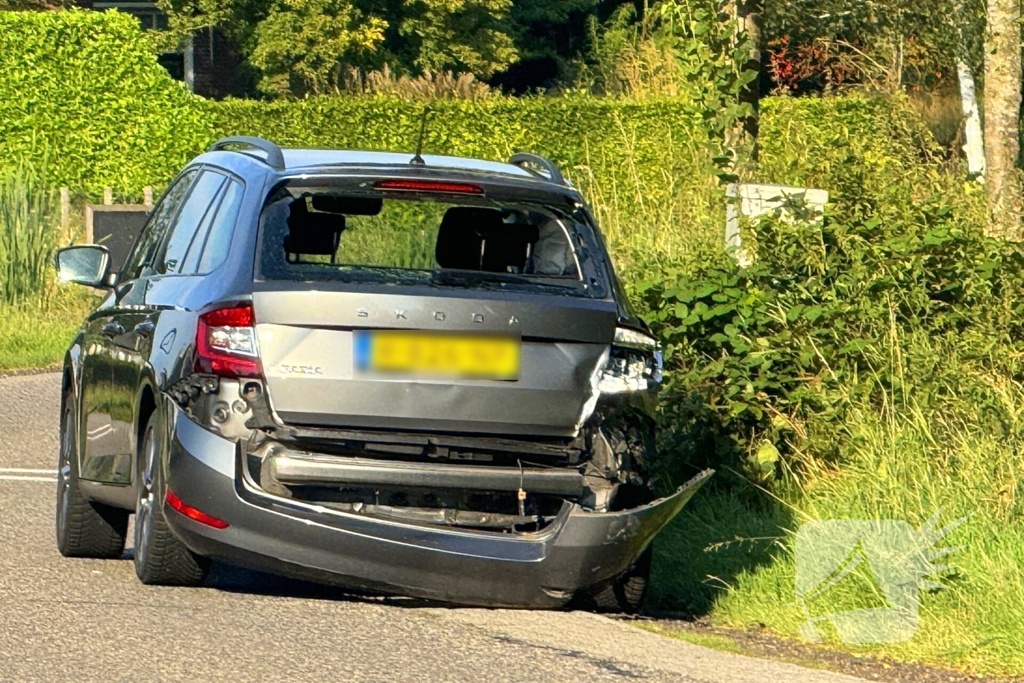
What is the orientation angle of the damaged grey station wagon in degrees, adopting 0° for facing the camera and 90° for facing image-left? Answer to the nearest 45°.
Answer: approximately 180°

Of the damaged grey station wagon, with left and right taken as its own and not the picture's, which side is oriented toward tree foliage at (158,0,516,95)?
front

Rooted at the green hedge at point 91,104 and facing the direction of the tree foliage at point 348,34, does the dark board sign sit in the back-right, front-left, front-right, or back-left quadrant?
back-right

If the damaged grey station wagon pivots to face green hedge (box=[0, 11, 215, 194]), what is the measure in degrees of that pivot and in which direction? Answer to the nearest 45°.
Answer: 0° — it already faces it

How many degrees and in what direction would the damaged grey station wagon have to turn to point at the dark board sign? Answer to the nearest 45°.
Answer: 0° — it already faces it

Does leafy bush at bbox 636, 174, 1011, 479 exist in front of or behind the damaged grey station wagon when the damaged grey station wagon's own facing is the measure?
in front

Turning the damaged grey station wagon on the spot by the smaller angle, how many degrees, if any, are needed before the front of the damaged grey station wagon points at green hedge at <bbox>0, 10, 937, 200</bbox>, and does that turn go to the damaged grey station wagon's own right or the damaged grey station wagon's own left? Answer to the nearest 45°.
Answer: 0° — it already faces it
